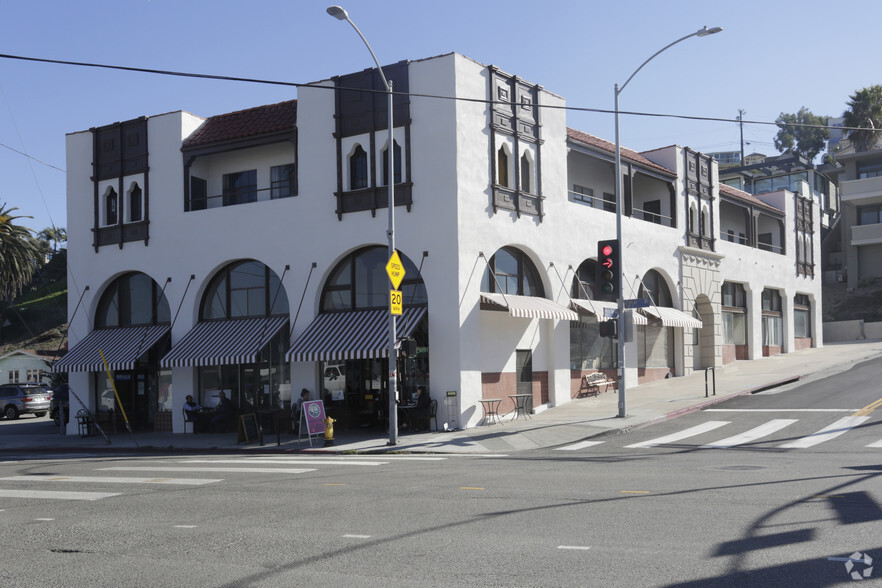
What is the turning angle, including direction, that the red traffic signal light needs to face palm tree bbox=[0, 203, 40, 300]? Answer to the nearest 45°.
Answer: approximately 135° to its right

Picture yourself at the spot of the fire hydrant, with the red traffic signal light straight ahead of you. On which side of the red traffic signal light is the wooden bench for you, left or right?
left

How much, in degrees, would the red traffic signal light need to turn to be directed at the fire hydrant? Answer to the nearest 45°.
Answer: approximately 90° to its right

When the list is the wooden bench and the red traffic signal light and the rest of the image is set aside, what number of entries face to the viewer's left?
0

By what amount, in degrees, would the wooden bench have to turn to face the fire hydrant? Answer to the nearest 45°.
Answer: approximately 90° to its right

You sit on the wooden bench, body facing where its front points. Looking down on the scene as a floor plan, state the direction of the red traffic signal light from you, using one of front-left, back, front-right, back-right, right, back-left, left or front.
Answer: front-right

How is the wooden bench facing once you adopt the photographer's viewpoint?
facing the viewer and to the right of the viewer

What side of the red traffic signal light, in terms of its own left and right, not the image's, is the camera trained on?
front

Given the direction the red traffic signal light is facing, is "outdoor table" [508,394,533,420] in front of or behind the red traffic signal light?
behind

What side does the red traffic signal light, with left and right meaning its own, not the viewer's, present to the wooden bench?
back

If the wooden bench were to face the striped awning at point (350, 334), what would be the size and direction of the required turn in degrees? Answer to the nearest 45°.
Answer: approximately 90° to its right
